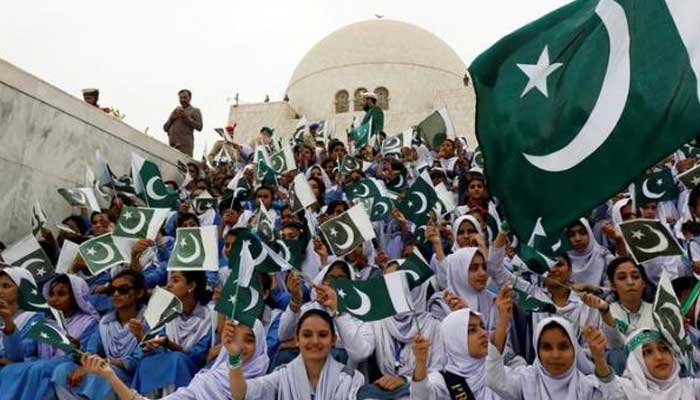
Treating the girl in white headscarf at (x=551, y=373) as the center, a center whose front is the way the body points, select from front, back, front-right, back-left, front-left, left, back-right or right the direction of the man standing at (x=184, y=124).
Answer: back-right

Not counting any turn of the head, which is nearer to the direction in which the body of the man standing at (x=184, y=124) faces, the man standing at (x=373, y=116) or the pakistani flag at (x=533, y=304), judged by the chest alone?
the pakistani flag

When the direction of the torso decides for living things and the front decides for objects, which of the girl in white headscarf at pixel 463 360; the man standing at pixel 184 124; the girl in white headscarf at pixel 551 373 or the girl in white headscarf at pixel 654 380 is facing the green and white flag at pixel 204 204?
the man standing

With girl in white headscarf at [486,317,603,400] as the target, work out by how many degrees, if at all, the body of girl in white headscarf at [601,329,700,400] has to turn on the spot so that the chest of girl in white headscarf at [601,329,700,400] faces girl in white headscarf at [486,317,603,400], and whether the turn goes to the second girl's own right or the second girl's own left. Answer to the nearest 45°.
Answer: approximately 135° to the second girl's own right

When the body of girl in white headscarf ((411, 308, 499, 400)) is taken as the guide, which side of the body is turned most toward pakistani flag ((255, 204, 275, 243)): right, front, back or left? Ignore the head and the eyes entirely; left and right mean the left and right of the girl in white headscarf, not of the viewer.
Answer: back

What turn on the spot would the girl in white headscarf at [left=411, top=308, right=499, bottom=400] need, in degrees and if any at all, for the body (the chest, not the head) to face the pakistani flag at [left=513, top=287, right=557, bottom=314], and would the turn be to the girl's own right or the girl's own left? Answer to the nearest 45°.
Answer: approximately 90° to the girl's own left

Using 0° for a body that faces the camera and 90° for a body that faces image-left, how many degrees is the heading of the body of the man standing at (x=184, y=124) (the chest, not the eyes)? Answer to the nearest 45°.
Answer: approximately 0°
